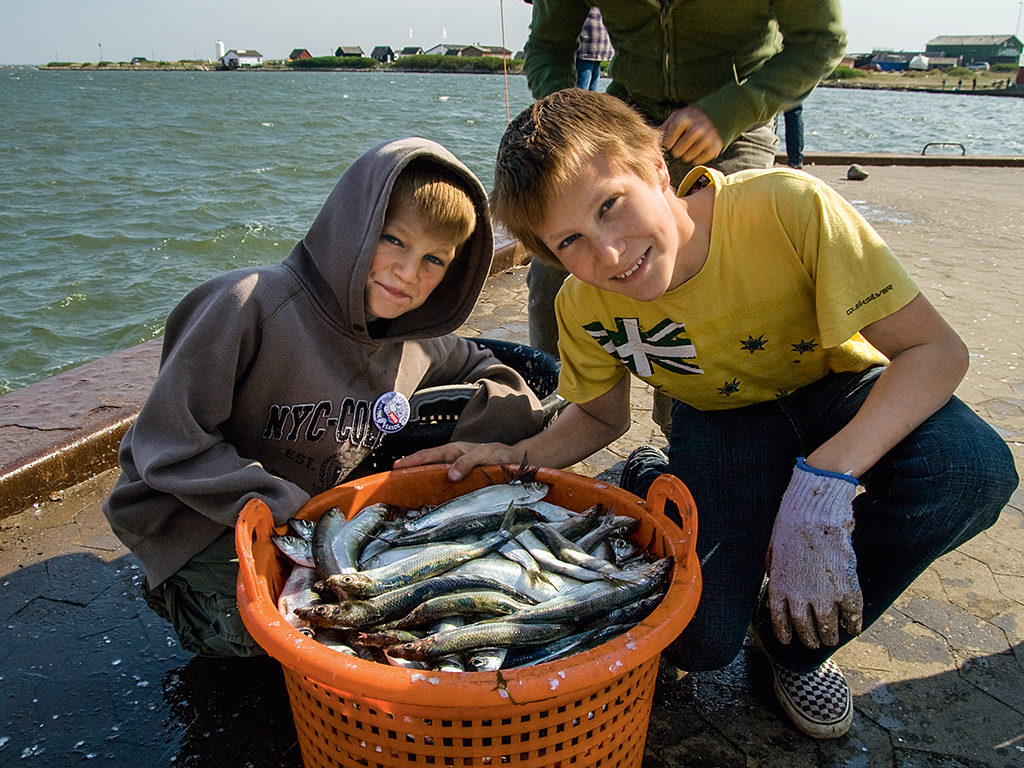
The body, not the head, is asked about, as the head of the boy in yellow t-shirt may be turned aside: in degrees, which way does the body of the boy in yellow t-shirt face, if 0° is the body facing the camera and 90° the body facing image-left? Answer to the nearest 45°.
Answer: approximately 0°

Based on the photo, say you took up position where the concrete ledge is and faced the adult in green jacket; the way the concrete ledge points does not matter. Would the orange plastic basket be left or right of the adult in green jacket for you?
right

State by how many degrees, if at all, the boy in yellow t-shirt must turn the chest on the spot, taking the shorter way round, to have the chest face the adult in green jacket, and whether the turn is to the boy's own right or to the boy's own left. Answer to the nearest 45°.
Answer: approximately 180°

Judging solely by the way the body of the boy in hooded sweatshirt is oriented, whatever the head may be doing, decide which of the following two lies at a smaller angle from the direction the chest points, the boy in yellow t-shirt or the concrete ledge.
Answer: the boy in yellow t-shirt

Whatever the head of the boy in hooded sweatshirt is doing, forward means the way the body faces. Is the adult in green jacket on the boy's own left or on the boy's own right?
on the boy's own left

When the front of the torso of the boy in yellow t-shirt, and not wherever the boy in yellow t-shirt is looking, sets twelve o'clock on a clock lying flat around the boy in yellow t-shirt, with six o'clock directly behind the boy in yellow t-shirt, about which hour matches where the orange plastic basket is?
The orange plastic basket is roughly at 1 o'clock from the boy in yellow t-shirt.

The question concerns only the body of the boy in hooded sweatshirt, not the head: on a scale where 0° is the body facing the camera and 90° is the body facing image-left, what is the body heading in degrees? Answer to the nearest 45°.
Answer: approximately 315°

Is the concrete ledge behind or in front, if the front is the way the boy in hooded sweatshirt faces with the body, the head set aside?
behind

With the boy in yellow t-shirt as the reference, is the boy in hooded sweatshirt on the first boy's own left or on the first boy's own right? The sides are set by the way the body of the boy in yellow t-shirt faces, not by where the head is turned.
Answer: on the first boy's own right

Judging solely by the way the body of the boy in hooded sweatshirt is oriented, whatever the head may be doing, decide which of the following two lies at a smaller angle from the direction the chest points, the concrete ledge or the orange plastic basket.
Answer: the orange plastic basket
